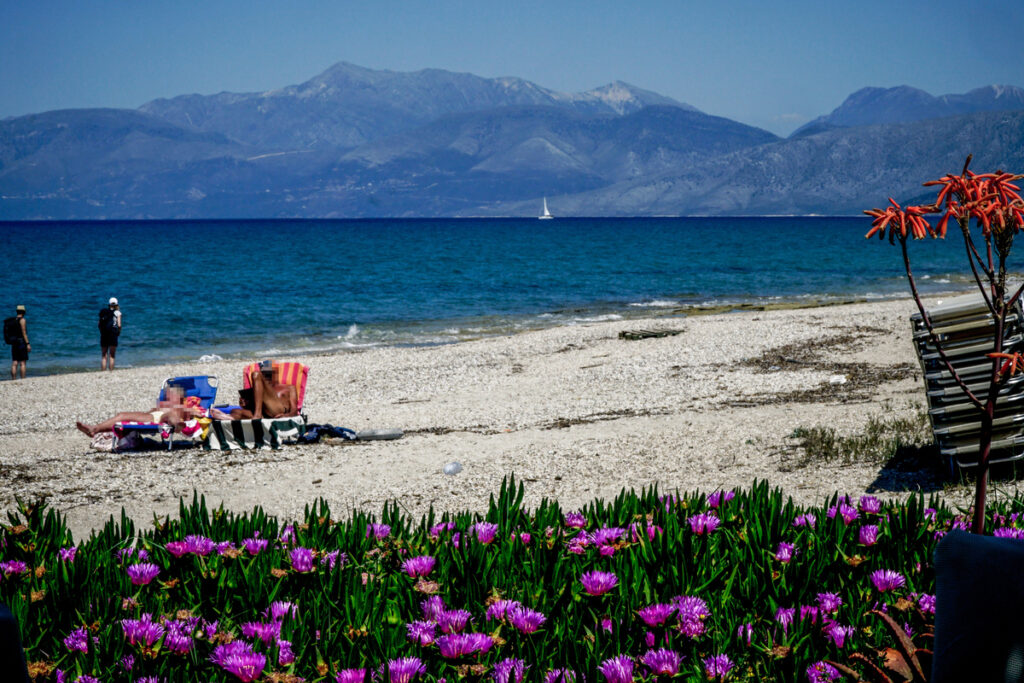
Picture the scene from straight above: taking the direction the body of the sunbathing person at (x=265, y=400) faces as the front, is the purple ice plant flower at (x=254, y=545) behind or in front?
in front

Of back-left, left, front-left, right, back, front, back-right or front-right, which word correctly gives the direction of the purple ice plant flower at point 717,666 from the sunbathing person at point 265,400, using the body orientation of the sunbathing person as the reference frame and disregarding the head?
front-left

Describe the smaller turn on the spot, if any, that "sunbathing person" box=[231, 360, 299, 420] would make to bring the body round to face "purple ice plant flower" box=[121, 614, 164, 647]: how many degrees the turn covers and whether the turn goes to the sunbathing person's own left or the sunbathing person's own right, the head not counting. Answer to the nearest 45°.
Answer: approximately 45° to the sunbathing person's own left

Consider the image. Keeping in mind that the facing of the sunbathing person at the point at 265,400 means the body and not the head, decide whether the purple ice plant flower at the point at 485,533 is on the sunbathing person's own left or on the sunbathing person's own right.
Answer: on the sunbathing person's own left

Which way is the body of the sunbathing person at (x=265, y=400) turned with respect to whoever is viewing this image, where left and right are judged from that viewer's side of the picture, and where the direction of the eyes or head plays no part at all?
facing the viewer and to the left of the viewer

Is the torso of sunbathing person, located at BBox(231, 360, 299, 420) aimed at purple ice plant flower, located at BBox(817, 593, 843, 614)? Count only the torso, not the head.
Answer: no

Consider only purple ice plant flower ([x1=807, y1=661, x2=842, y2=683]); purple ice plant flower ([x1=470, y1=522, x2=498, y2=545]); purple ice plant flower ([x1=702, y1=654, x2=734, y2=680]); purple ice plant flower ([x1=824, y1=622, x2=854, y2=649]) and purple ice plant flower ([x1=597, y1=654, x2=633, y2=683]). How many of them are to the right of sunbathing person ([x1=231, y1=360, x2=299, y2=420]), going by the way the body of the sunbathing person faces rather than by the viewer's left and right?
0

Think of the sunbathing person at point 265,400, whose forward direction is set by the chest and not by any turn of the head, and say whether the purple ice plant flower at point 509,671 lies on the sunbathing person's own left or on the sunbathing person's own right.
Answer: on the sunbathing person's own left

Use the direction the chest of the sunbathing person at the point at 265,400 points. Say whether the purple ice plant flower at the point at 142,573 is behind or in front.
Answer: in front

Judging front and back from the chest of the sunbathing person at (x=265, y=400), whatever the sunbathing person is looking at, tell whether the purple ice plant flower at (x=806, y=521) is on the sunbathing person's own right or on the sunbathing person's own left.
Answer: on the sunbathing person's own left

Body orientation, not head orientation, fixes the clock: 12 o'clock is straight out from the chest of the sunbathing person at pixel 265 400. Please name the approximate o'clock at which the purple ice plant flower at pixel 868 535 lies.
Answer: The purple ice plant flower is roughly at 10 o'clock from the sunbathing person.

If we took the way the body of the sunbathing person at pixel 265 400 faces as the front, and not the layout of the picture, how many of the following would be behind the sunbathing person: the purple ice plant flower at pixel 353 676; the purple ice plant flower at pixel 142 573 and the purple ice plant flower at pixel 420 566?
0

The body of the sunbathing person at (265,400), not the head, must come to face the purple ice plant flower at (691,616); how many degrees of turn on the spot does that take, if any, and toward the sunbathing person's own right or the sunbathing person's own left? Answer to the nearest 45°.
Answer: approximately 45° to the sunbathing person's own left

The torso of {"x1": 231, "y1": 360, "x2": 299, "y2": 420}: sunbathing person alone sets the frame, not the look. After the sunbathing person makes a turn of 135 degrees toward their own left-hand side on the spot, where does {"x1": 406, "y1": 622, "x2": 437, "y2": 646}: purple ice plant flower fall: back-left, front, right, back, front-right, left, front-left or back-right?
right

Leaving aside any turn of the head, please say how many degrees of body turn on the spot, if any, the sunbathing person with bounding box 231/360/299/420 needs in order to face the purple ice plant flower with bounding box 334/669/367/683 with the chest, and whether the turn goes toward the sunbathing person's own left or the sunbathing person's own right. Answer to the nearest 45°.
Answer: approximately 45° to the sunbathing person's own left

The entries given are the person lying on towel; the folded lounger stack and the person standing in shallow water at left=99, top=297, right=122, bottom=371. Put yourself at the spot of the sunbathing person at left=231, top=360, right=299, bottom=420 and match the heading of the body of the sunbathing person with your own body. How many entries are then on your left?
1

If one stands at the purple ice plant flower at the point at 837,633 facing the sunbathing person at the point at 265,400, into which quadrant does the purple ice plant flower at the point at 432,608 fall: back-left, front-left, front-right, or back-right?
front-left

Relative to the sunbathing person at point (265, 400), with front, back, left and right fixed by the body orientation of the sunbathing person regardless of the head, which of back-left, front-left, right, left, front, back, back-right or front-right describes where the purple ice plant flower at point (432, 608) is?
front-left

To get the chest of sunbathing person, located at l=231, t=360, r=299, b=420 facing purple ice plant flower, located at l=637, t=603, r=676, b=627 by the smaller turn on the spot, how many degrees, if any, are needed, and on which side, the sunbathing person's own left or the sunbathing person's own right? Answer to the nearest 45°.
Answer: approximately 45° to the sunbathing person's own left

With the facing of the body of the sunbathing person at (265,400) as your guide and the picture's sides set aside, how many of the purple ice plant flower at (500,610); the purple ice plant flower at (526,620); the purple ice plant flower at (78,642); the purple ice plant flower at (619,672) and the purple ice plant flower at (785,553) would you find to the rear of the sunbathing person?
0
